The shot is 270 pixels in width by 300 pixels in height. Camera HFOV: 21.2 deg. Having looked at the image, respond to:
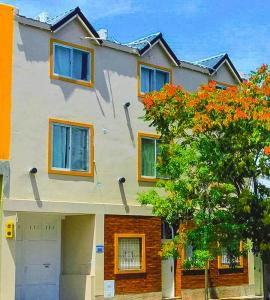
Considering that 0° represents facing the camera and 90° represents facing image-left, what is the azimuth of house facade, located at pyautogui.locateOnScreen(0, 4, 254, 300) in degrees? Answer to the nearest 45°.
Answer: approximately 315°
